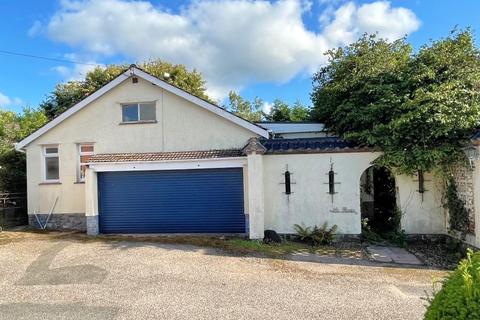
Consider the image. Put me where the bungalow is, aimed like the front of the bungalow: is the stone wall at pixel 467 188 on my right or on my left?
on my left

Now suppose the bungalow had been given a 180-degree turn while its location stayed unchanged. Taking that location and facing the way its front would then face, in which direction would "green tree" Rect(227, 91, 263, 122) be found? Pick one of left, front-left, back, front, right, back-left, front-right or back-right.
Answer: front

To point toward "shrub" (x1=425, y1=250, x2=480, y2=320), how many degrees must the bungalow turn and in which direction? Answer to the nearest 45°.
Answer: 0° — it already faces it

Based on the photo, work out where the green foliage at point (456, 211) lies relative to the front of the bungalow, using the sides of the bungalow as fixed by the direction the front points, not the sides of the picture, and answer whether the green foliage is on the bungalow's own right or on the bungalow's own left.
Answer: on the bungalow's own left

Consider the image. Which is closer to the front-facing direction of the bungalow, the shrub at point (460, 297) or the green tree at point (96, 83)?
the shrub

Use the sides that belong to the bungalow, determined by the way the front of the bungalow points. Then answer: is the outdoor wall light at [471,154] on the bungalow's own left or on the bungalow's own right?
on the bungalow's own left

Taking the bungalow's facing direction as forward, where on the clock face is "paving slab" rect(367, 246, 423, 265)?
The paving slab is roughly at 10 o'clock from the bungalow.

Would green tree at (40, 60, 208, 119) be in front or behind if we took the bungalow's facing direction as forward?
behind

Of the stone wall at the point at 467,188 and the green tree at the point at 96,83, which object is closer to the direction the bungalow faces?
the stone wall

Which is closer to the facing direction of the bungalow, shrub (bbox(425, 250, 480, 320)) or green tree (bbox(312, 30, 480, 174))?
the shrub

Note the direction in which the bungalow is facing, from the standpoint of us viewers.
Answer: facing the viewer
